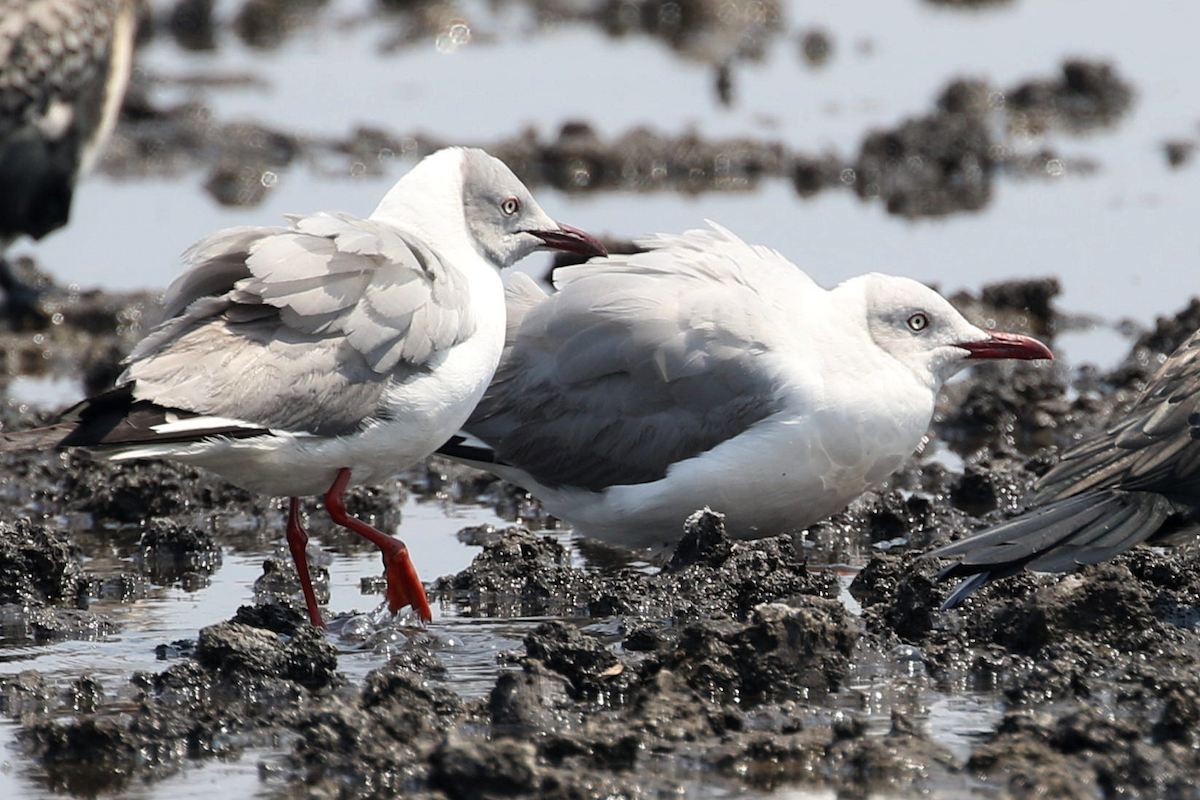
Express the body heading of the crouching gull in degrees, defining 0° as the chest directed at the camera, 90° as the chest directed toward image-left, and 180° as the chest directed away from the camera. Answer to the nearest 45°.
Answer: approximately 270°

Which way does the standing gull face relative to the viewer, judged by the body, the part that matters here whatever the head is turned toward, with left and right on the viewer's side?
facing to the right of the viewer

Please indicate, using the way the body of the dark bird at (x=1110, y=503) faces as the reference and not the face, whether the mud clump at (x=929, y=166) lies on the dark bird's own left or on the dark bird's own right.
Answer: on the dark bird's own left

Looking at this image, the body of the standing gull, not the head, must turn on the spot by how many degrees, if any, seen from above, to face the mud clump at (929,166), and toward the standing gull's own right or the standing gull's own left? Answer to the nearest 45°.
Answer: approximately 45° to the standing gull's own left

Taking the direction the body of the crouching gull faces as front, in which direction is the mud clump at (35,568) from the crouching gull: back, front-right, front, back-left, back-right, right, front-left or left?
back

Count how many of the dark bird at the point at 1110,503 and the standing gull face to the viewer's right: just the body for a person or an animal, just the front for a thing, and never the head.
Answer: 2

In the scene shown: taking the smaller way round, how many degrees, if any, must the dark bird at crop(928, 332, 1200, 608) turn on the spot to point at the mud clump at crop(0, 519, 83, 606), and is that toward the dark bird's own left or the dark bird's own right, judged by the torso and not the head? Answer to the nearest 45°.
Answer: approximately 180°

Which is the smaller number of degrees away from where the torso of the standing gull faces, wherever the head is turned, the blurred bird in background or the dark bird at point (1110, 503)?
the dark bird

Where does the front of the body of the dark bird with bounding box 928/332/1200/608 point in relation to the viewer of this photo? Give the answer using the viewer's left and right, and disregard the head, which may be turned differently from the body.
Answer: facing to the right of the viewer
